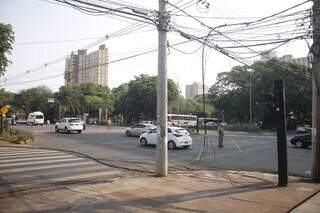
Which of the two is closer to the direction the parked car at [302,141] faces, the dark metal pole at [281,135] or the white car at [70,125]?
the white car

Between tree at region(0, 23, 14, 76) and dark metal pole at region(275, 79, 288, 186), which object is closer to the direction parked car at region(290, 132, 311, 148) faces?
the tree

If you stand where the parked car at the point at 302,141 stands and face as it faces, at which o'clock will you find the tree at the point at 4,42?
The tree is roughly at 11 o'clock from the parked car.

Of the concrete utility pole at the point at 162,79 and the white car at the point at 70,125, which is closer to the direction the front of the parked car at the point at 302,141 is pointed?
the white car

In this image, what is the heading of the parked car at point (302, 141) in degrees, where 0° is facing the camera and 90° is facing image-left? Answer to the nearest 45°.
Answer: approximately 90°

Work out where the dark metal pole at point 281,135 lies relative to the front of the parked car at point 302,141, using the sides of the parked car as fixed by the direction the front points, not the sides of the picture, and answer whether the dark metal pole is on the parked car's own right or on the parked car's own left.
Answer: on the parked car's own left
